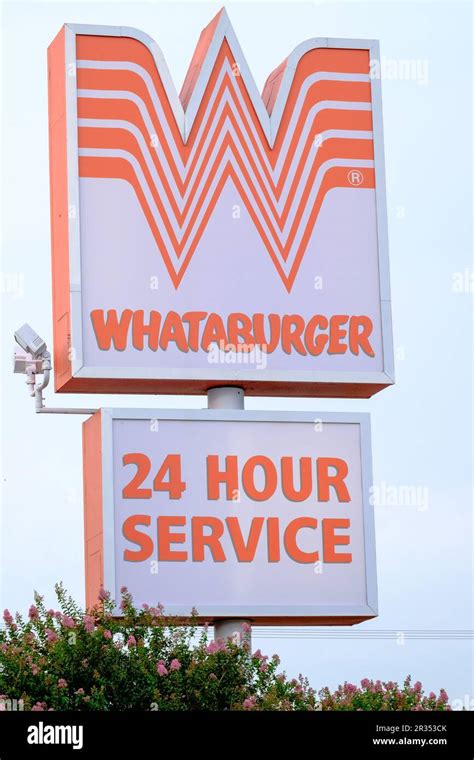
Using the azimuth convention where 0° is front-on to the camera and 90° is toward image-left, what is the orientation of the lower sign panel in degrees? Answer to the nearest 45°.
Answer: approximately 0°

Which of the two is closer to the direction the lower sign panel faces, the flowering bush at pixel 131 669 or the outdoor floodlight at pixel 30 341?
the flowering bush

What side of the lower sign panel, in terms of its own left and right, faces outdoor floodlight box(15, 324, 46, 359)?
right
